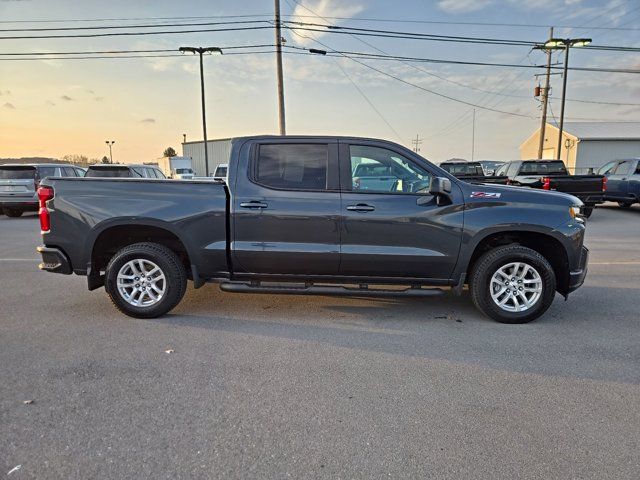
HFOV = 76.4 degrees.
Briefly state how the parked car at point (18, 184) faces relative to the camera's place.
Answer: facing away from the viewer and to the right of the viewer

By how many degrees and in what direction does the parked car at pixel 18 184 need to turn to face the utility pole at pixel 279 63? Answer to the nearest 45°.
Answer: approximately 45° to its right

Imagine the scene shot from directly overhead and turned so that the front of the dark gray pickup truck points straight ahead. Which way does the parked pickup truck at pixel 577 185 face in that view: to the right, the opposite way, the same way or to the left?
to the left

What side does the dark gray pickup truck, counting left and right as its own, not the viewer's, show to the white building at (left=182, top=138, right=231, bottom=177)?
left

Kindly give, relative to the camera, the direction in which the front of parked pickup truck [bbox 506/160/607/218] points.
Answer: facing away from the viewer and to the left of the viewer

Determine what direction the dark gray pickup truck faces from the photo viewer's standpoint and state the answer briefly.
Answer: facing to the right of the viewer

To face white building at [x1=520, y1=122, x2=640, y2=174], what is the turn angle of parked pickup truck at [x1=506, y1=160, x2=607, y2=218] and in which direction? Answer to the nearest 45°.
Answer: approximately 45° to its right

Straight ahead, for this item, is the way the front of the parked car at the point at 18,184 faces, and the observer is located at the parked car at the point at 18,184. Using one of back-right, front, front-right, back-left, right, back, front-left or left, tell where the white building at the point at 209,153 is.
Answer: front

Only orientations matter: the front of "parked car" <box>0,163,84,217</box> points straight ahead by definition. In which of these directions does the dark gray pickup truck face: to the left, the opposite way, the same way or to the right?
to the right

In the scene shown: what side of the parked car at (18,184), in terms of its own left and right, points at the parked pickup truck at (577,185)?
right

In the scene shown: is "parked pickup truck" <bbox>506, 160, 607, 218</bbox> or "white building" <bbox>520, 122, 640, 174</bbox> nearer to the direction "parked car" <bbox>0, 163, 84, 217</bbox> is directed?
the white building

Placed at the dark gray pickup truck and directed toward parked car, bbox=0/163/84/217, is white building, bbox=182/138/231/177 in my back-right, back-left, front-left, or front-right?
front-right

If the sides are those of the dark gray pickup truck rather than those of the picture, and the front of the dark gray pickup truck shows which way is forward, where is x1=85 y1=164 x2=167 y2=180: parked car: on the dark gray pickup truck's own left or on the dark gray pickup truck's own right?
on the dark gray pickup truck's own left

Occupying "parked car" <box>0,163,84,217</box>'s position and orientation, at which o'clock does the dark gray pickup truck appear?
The dark gray pickup truck is roughly at 4 o'clock from the parked car.

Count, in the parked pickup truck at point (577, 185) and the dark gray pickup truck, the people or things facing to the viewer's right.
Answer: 1
